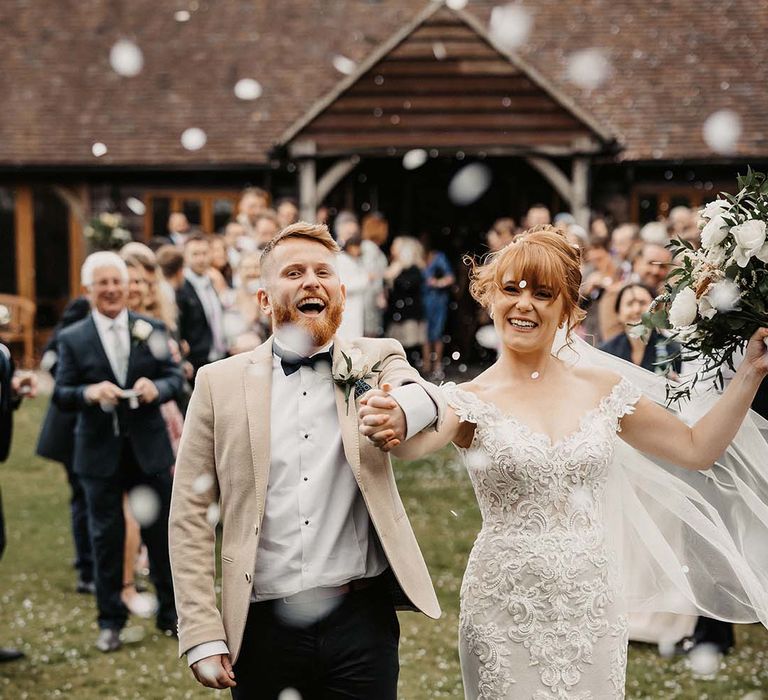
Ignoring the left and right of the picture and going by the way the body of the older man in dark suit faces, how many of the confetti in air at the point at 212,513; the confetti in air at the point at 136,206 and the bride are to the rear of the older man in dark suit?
1

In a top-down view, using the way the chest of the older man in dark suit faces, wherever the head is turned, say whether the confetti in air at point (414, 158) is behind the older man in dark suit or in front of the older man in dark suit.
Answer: behind

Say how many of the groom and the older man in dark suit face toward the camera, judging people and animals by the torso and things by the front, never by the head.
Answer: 2

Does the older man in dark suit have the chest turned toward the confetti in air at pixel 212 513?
yes

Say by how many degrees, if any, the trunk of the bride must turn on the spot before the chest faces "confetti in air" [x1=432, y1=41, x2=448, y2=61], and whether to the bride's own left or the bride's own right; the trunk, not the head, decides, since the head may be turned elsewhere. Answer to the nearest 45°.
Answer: approximately 180°

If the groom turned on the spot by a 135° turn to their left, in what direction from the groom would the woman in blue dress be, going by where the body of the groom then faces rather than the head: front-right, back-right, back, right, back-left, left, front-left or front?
front-left

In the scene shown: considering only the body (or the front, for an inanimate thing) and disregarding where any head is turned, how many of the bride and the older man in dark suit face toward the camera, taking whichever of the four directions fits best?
2

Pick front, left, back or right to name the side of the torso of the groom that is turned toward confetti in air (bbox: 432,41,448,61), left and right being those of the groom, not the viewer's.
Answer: back

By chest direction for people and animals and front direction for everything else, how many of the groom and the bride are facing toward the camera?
2
